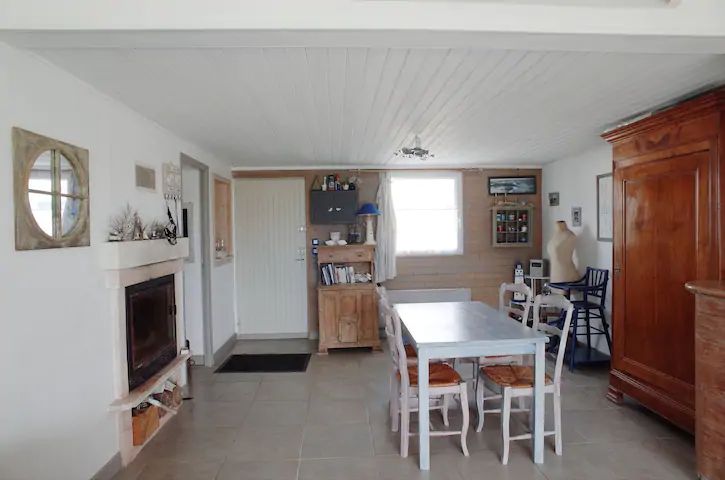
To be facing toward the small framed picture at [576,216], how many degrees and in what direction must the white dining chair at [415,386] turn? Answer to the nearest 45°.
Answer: approximately 45° to its left

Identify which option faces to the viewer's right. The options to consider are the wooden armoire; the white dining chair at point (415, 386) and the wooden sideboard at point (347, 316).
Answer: the white dining chair

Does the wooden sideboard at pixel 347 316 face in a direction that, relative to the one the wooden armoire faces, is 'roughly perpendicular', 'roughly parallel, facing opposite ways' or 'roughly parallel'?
roughly perpendicular

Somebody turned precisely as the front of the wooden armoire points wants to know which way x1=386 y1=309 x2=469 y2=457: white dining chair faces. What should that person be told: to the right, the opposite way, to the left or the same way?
the opposite way

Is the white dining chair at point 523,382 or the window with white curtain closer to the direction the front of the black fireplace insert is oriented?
the white dining chair

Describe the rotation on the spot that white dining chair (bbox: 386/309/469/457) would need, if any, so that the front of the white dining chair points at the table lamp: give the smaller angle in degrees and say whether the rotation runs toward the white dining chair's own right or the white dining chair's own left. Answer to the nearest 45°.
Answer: approximately 90° to the white dining chair's own left

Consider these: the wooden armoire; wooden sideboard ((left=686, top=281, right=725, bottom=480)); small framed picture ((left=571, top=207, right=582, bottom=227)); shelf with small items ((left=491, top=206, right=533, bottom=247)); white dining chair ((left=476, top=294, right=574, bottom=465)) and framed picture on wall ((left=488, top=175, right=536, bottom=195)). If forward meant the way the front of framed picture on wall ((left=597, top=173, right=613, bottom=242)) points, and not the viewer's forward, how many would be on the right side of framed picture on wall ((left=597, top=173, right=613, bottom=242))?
3

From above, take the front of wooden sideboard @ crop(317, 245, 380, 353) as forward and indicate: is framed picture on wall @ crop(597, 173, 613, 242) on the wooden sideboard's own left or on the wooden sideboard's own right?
on the wooden sideboard's own left

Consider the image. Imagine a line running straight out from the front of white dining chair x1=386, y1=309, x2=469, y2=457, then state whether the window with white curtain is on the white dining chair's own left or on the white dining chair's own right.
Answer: on the white dining chair's own left

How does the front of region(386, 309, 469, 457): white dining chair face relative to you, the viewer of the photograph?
facing to the right of the viewer

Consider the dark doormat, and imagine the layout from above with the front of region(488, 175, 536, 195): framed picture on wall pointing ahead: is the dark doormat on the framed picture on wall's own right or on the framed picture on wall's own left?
on the framed picture on wall's own right

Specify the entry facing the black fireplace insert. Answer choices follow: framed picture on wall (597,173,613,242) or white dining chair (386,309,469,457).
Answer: the framed picture on wall
